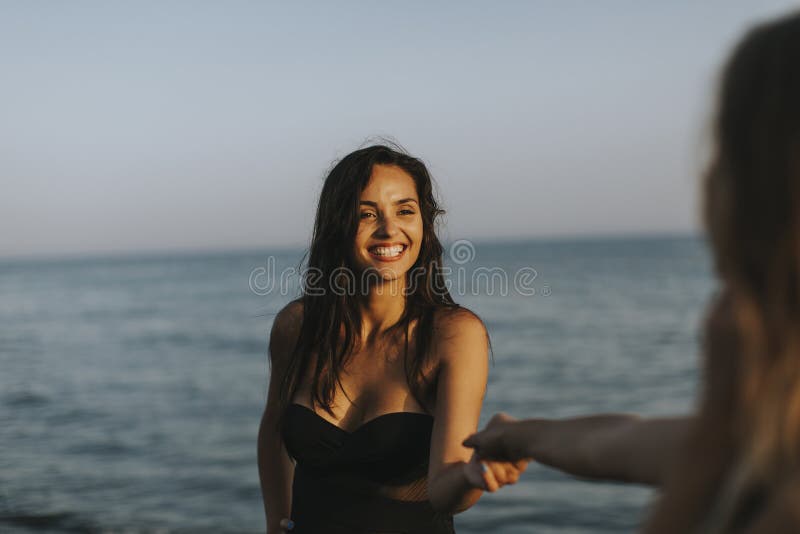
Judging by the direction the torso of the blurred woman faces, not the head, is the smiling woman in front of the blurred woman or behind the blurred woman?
in front

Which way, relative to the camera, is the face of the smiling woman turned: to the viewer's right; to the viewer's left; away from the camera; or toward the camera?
toward the camera

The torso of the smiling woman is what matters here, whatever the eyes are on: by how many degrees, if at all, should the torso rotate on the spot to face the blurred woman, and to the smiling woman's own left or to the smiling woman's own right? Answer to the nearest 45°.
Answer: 0° — they already face them

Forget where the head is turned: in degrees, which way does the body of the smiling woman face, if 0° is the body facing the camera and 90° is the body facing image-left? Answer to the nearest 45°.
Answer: approximately 0°

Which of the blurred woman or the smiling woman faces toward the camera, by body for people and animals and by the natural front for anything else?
the smiling woman

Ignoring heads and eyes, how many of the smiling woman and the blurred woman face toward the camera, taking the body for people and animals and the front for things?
1

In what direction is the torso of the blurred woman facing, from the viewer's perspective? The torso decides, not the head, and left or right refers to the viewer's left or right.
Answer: facing away from the viewer and to the left of the viewer

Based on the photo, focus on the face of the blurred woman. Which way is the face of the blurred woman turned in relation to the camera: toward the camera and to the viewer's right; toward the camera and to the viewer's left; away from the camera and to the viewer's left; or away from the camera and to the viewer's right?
away from the camera and to the viewer's left
